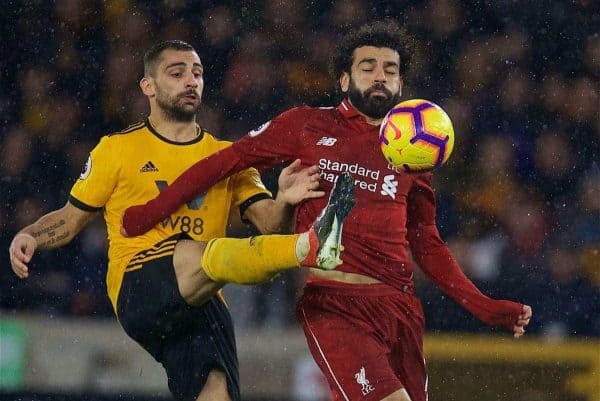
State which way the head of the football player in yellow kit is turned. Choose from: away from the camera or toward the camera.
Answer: toward the camera

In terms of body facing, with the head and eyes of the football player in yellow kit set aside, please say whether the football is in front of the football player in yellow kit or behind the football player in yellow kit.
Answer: in front

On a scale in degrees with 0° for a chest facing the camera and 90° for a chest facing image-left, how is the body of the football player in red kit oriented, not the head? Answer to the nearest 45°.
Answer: approximately 315°

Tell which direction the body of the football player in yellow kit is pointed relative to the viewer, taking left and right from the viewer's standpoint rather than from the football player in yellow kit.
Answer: facing the viewer and to the right of the viewer
